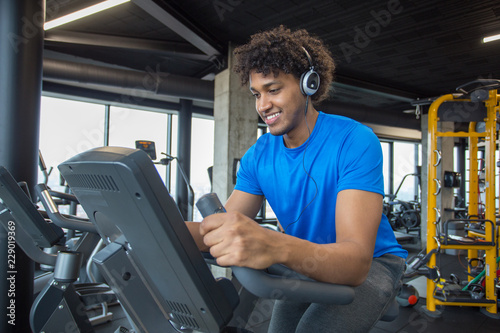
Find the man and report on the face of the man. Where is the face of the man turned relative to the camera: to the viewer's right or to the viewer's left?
to the viewer's left

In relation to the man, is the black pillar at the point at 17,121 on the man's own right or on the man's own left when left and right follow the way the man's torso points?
on the man's own right

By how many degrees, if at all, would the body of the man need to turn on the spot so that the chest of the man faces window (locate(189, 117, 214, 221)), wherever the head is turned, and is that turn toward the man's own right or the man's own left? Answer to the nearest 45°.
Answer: approximately 135° to the man's own right

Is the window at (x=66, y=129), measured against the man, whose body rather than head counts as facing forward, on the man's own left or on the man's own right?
on the man's own right

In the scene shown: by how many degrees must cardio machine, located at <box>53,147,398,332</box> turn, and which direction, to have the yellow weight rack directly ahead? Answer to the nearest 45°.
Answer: approximately 180°

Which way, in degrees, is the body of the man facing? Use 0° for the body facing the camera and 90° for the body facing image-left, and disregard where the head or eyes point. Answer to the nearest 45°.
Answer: approximately 45°
